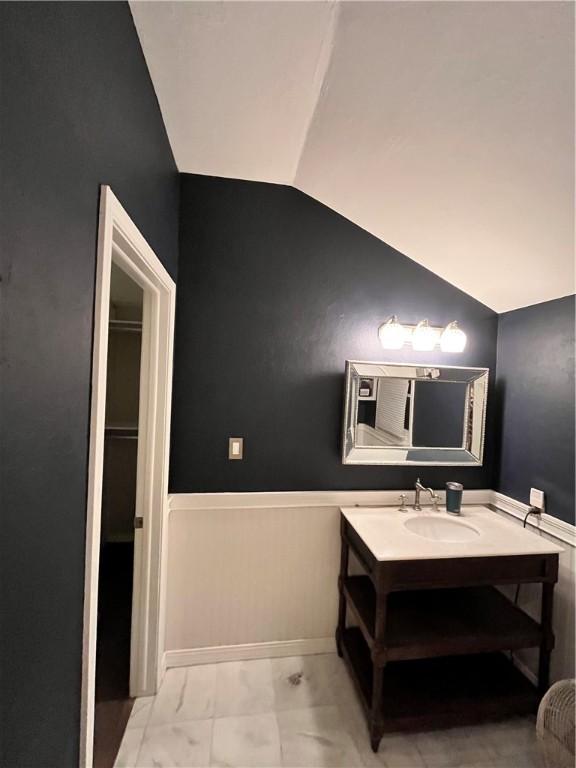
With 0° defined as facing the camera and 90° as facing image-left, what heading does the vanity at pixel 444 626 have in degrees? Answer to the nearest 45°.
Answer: approximately 315°

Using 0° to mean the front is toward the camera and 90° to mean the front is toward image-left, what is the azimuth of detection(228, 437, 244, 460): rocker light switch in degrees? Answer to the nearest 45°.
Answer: approximately 0°

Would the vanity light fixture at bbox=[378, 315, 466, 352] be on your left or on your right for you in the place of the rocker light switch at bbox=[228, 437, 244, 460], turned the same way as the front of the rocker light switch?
on your left

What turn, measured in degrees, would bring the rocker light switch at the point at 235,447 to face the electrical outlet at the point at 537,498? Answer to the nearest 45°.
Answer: approximately 90° to its left

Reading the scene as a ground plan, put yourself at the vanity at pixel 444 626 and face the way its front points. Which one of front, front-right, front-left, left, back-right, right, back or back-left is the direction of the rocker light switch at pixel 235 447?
back-right
